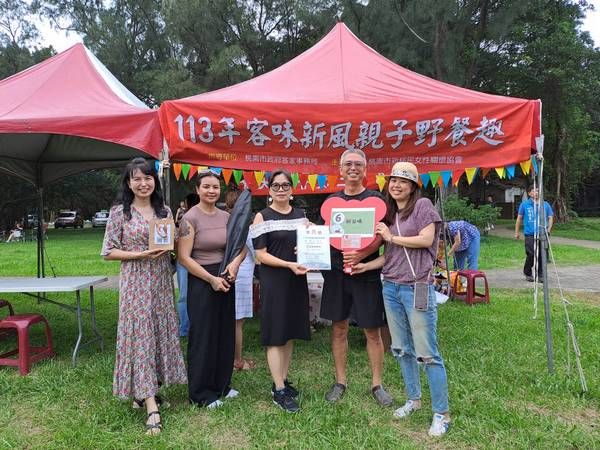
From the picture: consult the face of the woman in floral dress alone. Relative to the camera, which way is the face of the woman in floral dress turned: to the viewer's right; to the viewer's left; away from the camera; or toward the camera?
toward the camera

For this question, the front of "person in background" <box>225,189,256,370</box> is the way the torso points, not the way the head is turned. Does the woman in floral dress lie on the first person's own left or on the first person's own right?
on the first person's own right

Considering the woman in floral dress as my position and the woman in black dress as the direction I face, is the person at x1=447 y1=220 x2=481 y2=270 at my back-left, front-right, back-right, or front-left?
front-left

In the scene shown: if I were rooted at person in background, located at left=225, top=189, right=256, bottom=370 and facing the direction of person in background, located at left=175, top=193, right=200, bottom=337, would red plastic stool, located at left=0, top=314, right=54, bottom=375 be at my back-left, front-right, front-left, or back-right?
front-left
